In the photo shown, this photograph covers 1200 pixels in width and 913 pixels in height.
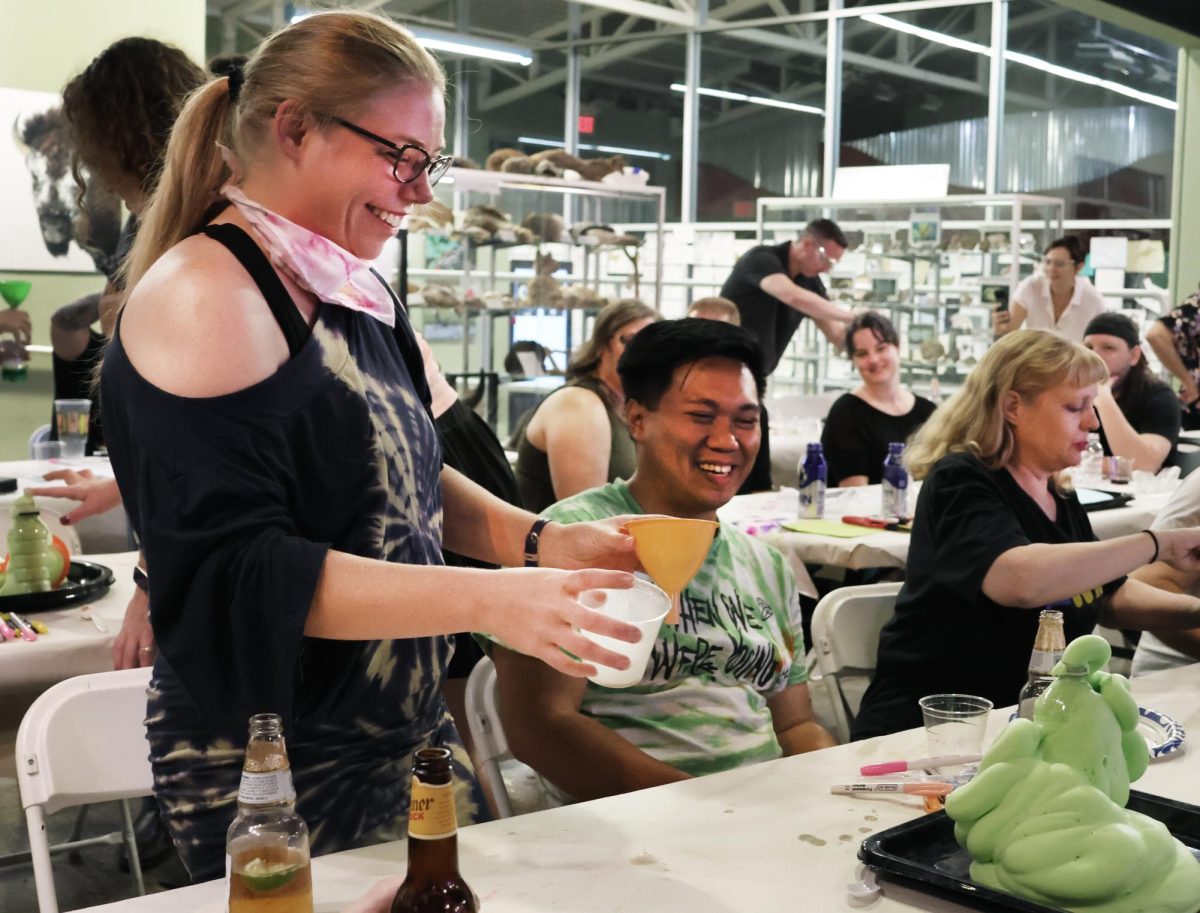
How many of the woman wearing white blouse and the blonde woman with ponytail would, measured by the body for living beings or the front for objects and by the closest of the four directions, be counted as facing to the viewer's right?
1

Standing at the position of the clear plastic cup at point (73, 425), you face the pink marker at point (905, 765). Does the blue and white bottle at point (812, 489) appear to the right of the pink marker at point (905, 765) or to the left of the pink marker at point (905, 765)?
left

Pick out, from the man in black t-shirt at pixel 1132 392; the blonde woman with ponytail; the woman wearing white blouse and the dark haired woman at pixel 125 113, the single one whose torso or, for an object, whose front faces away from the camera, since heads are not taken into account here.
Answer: the dark haired woman

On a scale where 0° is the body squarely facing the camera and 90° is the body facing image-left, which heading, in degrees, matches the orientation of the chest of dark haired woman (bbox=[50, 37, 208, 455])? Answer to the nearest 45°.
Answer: approximately 180°

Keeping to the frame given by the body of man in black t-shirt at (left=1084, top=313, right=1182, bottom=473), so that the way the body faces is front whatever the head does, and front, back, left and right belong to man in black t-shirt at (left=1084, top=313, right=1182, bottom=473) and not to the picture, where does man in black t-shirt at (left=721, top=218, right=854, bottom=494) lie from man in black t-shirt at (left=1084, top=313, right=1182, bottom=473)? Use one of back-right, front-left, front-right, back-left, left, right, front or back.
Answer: right

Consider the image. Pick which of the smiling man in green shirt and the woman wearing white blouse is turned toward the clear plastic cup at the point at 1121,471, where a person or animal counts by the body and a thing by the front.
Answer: the woman wearing white blouse

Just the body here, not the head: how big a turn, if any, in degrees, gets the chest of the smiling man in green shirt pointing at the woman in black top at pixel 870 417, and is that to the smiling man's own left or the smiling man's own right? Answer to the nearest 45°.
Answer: approximately 135° to the smiling man's own left

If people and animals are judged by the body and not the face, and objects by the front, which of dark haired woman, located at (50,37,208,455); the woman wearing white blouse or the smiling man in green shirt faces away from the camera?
the dark haired woman

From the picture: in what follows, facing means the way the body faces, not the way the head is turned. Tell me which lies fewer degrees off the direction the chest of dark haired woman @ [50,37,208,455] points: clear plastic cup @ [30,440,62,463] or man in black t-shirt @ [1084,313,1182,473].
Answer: the clear plastic cup

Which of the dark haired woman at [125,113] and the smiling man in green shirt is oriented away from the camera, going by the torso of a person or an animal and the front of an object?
the dark haired woman

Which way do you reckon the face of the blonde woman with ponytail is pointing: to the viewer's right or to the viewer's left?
to the viewer's right

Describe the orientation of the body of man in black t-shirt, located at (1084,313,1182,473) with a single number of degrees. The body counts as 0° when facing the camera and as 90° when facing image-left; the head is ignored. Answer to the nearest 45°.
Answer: approximately 45°

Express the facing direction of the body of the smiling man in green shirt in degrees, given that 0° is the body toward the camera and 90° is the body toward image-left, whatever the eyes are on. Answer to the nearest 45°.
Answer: approximately 315°
